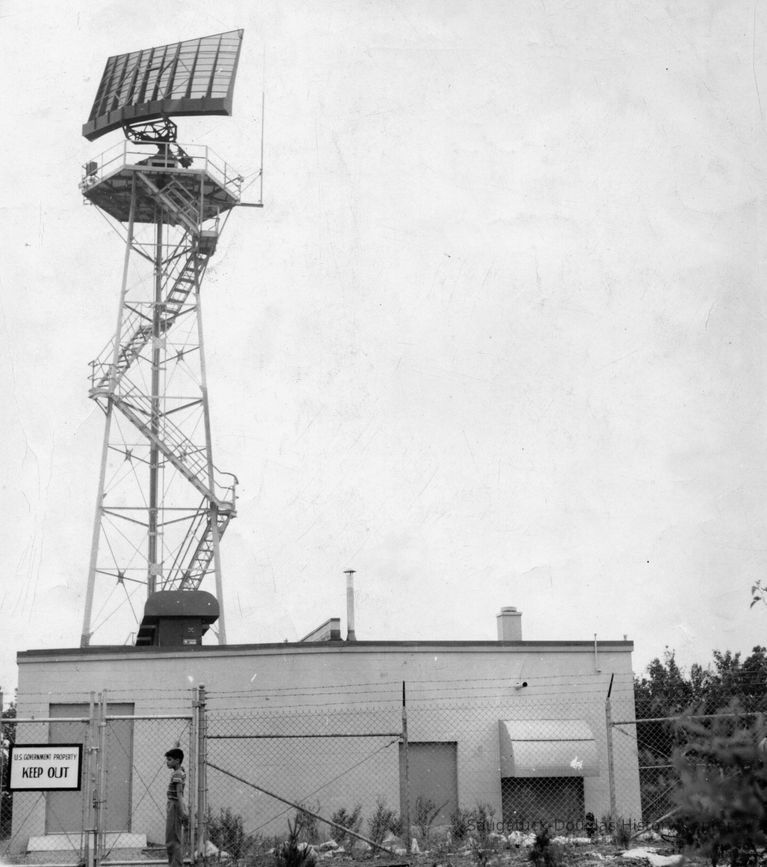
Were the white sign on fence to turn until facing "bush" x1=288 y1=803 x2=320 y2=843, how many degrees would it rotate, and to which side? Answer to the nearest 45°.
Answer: approximately 135° to its left

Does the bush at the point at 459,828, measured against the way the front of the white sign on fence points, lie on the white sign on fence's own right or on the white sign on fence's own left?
on the white sign on fence's own left

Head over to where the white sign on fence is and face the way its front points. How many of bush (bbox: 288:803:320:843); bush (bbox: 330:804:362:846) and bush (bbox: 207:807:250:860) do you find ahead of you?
0

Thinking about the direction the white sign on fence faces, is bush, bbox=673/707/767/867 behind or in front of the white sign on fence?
in front

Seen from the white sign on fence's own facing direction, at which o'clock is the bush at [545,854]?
The bush is roughly at 10 o'clock from the white sign on fence.

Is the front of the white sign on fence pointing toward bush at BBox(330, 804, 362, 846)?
no

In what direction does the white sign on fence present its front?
toward the camera

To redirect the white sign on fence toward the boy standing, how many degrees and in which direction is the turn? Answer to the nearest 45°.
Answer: approximately 90° to its left
